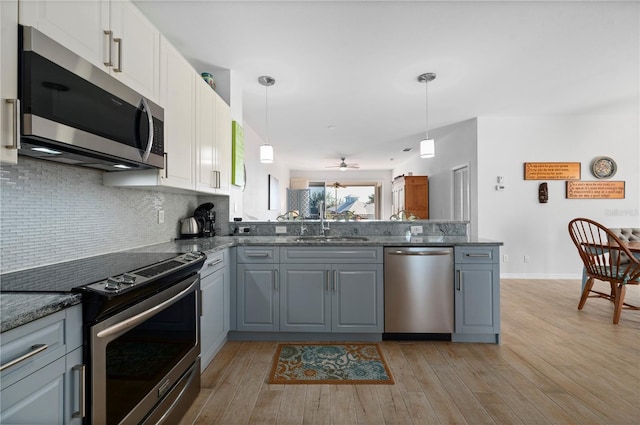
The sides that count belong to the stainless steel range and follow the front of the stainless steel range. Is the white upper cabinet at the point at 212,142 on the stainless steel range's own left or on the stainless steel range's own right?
on the stainless steel range's own left

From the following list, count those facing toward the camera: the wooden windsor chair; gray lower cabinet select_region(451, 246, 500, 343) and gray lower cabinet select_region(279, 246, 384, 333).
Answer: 2

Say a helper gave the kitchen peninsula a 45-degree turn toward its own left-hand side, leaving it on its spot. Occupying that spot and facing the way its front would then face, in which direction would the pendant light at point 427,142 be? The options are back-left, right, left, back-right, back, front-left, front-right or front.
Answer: left

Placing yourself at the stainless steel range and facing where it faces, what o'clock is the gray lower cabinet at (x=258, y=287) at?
The gray lower cabinet is roughly at 9 o'clock from the stainless steel range.

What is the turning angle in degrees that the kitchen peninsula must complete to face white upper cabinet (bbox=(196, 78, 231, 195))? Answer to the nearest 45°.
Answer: approximately 90° to its right

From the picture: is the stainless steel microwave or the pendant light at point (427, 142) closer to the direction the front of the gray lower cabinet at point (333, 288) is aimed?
the stainless steel microwave

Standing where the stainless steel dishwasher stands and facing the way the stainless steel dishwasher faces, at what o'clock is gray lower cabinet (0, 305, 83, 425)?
The gray lower cabinet is roughly at 1 o'clock from the stainless steel dishwasher.

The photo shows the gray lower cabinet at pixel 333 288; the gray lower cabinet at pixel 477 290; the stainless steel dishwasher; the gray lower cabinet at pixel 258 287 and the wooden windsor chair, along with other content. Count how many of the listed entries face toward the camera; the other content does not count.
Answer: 4

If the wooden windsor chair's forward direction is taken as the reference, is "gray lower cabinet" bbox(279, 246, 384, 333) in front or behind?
behind

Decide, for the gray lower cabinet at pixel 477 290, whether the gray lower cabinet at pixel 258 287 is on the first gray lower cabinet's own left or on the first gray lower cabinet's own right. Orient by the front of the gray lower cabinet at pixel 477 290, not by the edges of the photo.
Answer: on the first gray lower cabinet's own right

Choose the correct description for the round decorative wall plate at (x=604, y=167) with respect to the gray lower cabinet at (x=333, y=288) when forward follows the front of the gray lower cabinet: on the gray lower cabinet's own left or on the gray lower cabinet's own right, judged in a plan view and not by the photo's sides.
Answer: on the gray lower cabinet's own left

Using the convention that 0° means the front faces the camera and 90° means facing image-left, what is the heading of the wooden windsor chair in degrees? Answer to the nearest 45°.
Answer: approximately 225°

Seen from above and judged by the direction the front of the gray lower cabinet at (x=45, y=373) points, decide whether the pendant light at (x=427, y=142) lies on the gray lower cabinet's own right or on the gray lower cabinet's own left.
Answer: on the gray lower cabinet's own left

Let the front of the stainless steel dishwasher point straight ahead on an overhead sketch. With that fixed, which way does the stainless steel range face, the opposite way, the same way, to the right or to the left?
to the left
